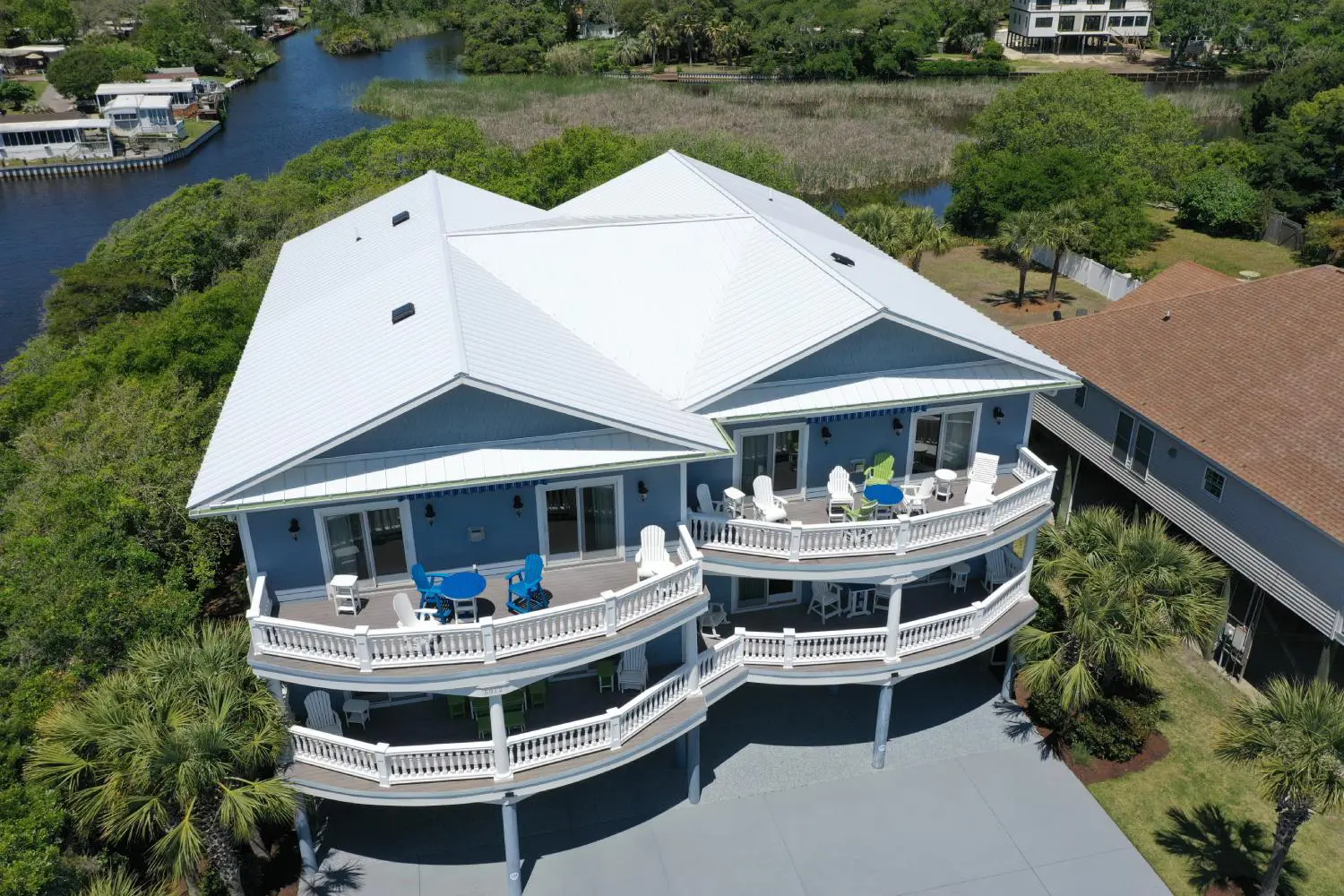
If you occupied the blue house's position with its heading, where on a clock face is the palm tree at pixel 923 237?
The palm tree is roughly at 7 o'clock from the blue house.

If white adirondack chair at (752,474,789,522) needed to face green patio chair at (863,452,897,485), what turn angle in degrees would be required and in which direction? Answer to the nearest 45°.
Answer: approximately 90° to its left

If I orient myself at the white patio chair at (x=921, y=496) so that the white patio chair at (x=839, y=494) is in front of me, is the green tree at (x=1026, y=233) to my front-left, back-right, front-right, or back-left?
back-right

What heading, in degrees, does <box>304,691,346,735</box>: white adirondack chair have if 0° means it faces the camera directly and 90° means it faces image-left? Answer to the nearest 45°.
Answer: approximately 315°

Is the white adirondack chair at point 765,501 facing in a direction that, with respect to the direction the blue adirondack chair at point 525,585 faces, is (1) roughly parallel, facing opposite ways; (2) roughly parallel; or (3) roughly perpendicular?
roughly perpendicular

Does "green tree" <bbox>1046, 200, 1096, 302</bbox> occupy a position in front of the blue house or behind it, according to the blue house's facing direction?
behind

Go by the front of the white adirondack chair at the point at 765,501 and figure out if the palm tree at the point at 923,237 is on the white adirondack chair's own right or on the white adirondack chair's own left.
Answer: on the white adirondack chair's own left

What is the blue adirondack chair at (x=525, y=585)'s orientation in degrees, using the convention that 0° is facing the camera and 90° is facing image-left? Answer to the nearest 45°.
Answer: approximately 45°

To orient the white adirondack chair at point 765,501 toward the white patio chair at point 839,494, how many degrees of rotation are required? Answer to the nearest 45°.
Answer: approximately 45° to its left
